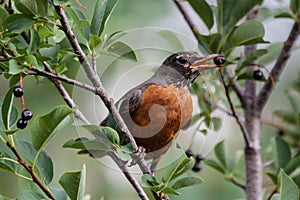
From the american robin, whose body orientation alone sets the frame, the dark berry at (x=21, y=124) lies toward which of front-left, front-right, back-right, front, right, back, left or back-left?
right

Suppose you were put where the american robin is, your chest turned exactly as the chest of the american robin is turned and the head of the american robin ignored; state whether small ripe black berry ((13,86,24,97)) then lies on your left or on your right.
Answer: on your right

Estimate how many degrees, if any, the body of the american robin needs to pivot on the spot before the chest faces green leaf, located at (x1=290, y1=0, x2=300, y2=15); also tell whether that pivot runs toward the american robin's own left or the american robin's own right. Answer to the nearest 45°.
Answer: approximately 45° to the american robin's own left

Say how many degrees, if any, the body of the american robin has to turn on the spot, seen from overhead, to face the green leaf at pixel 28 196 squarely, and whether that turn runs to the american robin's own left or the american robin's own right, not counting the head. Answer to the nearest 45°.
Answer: approximately 90° to the american robin's own right

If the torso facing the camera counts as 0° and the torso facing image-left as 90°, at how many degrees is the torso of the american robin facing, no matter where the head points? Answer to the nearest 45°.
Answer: approximately 315°

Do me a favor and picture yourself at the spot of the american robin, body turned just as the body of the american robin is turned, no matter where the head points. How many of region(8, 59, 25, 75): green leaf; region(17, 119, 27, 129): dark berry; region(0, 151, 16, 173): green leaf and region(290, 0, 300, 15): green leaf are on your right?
3

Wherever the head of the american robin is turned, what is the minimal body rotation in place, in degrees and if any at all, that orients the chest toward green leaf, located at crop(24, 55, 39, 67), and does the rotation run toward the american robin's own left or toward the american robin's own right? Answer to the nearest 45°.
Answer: approximately 90° to the american robin's own right

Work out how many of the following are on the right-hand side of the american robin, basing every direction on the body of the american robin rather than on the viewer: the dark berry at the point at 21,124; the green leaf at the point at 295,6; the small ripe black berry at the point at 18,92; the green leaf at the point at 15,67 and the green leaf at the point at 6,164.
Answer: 4

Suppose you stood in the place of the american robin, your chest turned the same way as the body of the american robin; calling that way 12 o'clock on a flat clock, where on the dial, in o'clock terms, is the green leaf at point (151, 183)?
The green leaf is roughly at 2 o'clock from the american robin.
